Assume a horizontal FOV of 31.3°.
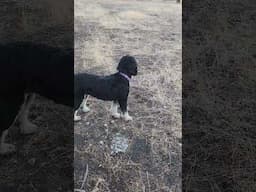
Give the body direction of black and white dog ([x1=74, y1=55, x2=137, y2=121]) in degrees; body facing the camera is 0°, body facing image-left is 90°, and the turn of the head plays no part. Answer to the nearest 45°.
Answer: approximately 270°
